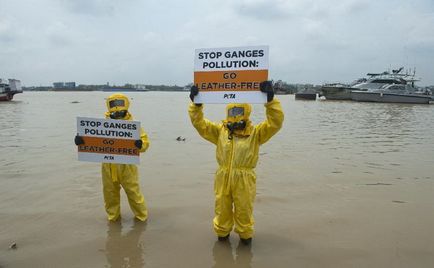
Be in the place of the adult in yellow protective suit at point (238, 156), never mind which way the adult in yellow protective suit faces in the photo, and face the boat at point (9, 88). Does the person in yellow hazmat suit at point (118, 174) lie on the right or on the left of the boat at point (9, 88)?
left

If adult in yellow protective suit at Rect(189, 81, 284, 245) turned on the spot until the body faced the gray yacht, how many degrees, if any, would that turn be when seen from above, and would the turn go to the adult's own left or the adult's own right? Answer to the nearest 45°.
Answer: approximately 135° to the adult's own left

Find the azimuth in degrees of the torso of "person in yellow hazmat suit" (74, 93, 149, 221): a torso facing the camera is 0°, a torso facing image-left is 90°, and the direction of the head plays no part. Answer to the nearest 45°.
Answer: approximately 0°

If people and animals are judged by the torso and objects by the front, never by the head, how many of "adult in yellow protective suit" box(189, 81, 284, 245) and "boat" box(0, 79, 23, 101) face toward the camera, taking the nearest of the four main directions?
1

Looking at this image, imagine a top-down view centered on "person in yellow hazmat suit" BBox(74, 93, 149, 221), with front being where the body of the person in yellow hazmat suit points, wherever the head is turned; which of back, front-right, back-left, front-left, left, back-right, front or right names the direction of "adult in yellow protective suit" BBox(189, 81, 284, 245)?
front-left

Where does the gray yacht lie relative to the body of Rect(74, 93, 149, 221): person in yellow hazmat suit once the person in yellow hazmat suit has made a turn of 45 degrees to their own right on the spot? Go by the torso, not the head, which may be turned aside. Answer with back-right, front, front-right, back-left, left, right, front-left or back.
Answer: back

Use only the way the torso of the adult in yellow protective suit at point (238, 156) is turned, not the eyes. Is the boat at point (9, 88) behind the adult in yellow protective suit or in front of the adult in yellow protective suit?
behind
